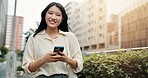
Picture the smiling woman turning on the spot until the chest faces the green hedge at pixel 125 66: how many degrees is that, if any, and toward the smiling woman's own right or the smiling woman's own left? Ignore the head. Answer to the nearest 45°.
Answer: approximately 135° to the smiling woman's own left

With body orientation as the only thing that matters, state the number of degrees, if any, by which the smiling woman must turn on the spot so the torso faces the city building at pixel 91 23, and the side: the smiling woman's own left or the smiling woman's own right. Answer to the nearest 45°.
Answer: approximately 180°

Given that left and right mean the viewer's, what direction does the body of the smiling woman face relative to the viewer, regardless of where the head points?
facing the viewer

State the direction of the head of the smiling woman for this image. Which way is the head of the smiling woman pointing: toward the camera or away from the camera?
toward the camera

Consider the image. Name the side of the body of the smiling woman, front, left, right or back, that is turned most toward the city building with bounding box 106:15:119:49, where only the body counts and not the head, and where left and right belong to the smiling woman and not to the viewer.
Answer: back
